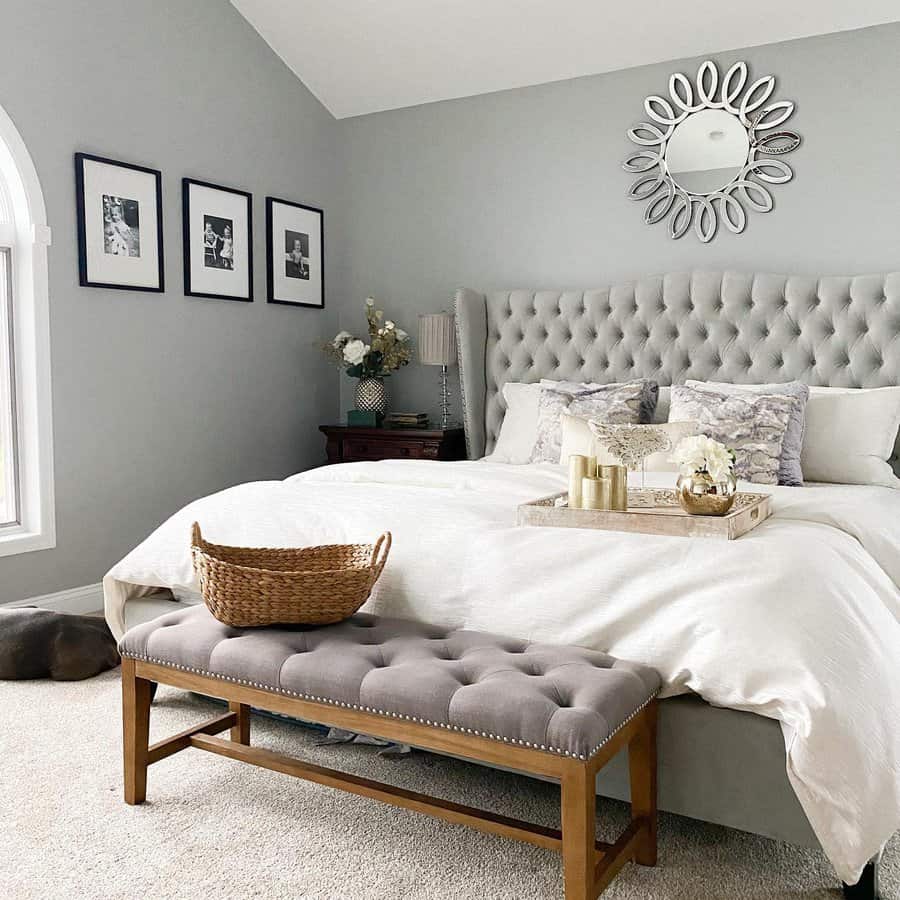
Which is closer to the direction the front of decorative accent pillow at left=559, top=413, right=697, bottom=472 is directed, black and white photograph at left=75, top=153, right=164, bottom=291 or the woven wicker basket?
the woven wicker basket

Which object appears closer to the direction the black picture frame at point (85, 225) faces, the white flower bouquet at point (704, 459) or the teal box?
the white flower bouquet

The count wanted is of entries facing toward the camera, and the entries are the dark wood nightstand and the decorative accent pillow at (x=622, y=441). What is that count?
2

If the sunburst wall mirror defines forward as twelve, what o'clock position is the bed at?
The bed is roughly at 12 o'clock from the sunburst wall mirror.

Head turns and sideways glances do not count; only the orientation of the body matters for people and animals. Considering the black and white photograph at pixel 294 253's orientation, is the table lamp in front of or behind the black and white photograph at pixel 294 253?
in front

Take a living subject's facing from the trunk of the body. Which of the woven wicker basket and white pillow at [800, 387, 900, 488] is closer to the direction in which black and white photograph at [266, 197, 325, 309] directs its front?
the white pillow

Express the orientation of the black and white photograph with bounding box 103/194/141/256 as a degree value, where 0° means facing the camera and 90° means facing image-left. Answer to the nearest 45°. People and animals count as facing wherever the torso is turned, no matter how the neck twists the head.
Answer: approximately 315°

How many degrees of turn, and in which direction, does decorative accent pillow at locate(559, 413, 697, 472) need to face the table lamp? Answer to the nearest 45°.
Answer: approximately 135° to its right
